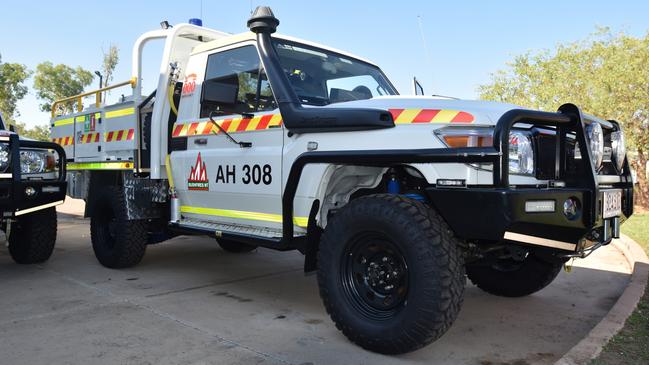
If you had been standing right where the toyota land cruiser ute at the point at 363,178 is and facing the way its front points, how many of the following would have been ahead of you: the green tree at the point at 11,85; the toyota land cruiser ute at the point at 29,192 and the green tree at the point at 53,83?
0

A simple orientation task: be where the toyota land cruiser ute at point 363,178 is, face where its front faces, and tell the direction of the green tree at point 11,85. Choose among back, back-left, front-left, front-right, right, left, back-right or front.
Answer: back

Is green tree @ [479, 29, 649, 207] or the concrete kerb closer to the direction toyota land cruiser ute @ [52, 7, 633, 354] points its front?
the concrete kerb

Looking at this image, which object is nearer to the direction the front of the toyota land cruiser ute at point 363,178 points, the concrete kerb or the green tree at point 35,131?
the concrete kerb

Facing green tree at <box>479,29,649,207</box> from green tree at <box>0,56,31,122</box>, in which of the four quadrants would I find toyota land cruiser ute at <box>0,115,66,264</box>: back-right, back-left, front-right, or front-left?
front-right

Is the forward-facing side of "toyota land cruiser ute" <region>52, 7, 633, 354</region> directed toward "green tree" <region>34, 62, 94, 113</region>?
no

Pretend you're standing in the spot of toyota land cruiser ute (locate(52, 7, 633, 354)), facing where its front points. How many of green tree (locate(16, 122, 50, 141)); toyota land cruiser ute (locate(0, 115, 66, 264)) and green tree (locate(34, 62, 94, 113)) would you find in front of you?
0

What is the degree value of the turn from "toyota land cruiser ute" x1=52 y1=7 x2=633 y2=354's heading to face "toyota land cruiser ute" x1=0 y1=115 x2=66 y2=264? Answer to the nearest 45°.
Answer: approximately 180°

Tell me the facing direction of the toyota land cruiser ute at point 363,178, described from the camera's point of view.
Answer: facing the viewer and to the right of the viewer

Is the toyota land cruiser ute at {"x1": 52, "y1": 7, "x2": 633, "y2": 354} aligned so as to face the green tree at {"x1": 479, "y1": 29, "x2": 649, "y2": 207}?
no

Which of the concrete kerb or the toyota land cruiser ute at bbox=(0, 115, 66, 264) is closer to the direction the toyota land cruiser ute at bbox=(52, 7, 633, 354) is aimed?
the concrete kerb

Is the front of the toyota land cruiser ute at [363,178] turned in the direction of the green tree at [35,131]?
no
